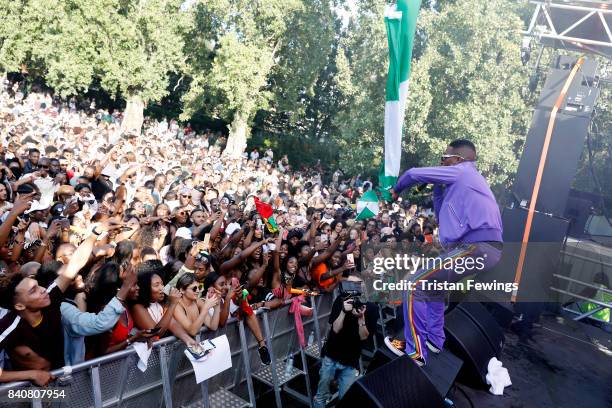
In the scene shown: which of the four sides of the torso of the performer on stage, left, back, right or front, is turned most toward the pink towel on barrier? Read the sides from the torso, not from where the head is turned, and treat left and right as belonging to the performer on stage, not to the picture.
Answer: front

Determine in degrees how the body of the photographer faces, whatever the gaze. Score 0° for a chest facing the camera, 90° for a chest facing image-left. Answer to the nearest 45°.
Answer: approximately 0°

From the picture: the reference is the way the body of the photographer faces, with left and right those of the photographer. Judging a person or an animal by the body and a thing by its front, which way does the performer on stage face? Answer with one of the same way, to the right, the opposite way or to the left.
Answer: to the right

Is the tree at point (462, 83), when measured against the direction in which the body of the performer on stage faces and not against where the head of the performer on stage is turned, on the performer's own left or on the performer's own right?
on the performer's own right

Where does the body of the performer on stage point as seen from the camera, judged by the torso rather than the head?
to the viewer's left

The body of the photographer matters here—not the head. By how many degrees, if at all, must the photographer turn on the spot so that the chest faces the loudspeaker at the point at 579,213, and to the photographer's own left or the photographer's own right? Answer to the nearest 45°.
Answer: approximately 135° to the photographer's own left

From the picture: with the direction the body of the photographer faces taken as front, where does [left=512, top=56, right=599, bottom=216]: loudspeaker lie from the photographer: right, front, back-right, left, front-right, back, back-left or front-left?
back-left

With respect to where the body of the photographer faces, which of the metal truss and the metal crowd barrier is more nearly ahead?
the metal crowd barrier

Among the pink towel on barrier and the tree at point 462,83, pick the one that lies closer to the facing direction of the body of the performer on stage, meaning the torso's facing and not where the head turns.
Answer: the pink towel on barrier

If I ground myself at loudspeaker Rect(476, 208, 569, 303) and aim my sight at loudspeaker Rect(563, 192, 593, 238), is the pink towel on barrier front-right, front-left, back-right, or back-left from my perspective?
back-left

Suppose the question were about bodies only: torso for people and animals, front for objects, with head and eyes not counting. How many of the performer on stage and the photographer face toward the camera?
1

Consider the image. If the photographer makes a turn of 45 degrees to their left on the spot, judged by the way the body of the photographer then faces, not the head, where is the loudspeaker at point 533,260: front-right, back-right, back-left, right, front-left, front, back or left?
left

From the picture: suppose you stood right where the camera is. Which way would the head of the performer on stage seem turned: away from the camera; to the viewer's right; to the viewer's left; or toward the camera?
to the viewer's left

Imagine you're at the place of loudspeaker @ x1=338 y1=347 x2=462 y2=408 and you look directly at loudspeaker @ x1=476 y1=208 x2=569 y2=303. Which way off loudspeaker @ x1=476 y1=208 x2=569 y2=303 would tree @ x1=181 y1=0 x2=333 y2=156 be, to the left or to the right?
left
